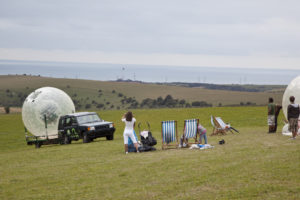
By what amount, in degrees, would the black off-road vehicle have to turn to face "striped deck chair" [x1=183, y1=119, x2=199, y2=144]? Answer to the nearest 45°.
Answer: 0° — it already faces it

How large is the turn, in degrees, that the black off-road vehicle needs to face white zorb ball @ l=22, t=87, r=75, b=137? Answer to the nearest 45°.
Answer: approximately 180°

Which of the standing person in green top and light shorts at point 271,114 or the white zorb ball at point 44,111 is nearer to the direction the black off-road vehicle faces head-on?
the standing person in green top and light shorts

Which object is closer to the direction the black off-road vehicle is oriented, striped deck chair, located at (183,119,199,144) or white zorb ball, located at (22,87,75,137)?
the striped deck chair

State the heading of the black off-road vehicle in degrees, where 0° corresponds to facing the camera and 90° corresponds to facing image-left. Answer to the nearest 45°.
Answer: approximately 315°
